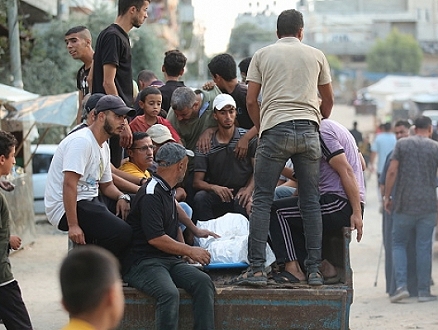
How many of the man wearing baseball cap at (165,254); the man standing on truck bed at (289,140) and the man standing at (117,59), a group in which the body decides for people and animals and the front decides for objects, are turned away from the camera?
1

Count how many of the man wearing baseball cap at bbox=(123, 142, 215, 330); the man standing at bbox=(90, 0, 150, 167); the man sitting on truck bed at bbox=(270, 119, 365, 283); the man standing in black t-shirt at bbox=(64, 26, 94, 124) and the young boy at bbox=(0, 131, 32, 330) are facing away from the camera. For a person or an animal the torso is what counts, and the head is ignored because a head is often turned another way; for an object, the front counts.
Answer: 0

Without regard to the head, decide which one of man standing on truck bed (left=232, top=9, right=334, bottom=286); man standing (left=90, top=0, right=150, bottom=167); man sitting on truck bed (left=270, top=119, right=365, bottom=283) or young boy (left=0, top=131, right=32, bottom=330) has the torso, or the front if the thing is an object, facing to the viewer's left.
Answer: the man sitting on truck bed

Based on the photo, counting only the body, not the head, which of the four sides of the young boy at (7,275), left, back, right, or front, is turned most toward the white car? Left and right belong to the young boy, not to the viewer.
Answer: left

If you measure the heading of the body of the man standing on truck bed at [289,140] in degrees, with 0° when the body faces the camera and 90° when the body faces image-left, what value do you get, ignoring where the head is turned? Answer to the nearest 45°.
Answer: approximately 180°

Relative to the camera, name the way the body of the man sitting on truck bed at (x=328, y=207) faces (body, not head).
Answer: to the viewer's left

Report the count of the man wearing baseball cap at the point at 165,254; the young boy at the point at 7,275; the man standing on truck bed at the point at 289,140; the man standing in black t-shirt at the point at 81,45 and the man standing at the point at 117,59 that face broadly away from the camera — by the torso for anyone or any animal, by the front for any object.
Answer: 1

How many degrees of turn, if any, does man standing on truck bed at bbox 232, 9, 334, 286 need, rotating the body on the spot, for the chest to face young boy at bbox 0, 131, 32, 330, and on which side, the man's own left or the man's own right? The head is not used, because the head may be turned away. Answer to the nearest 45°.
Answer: approximately 90° to the man's own left

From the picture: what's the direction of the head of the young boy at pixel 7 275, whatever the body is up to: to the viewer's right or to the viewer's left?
to the viewer's right

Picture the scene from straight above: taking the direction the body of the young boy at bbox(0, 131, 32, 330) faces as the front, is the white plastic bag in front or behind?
in front

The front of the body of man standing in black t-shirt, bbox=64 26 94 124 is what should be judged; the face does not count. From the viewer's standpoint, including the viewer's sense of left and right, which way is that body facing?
facing the viewer and to the left of the viewer
